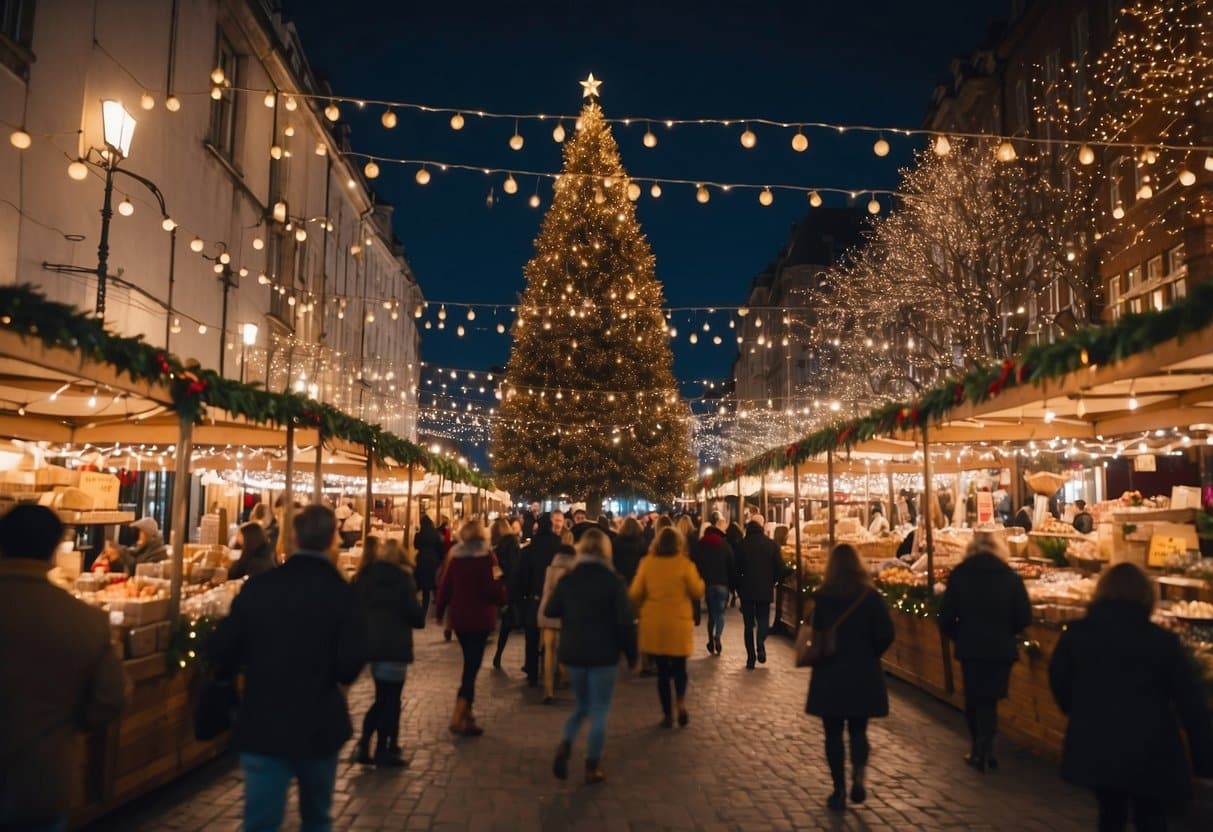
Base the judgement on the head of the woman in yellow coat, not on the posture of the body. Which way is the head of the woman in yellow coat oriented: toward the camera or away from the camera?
away from the camera

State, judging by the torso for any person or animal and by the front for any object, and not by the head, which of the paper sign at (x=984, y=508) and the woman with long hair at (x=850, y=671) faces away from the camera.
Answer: the woman with long hair

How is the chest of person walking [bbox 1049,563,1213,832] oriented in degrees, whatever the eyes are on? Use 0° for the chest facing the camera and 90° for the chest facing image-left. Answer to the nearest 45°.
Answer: approximately 180°

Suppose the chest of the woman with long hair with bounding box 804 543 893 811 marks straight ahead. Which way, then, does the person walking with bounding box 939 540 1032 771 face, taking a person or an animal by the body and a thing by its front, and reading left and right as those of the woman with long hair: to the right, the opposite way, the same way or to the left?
the same way

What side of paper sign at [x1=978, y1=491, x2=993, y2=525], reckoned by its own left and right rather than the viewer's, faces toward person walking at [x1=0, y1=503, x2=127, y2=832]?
front

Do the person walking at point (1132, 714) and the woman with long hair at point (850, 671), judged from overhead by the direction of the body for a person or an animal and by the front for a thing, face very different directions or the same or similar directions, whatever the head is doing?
same or similar directions

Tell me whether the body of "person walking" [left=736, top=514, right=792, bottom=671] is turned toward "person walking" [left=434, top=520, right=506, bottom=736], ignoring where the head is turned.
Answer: no

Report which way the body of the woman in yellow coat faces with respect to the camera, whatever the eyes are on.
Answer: away from the camera

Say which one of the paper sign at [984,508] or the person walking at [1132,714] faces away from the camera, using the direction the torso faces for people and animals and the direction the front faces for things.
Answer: the person walking

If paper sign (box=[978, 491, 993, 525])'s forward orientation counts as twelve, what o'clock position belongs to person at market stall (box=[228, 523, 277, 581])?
The person at market stall is roughly at 1 o'clock from the paper sign.

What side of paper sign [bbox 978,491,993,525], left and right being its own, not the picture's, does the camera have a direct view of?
front

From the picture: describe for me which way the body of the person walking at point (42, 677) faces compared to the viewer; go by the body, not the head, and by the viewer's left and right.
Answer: facing away from the viewer

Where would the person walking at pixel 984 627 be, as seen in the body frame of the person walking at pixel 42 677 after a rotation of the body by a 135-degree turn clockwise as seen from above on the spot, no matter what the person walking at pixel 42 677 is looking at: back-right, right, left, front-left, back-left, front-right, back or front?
front-left

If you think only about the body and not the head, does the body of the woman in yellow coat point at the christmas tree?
yes
